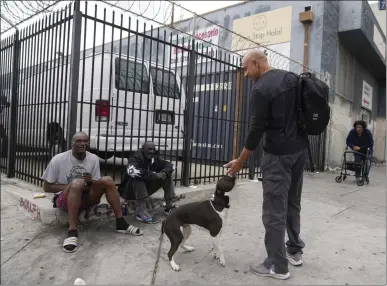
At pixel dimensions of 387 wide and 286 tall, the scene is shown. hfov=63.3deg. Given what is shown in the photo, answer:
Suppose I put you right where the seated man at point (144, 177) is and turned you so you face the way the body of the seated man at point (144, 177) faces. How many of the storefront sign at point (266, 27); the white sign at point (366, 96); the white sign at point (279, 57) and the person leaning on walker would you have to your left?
4

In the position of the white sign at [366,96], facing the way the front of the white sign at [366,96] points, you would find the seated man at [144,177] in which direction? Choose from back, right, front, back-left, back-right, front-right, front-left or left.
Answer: front-right

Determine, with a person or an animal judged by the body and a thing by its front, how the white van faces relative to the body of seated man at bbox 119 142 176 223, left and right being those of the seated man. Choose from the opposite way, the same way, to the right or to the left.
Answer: the opposite way

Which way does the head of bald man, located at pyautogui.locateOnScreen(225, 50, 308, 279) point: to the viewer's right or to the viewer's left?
to the viewer's left

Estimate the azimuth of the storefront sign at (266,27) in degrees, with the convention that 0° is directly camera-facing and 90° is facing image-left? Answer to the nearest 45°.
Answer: approximately 45°

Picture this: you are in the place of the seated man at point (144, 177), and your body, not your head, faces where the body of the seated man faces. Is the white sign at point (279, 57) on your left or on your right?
on your left

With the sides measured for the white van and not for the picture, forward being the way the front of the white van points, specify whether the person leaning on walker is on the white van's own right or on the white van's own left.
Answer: on the white van's own right
